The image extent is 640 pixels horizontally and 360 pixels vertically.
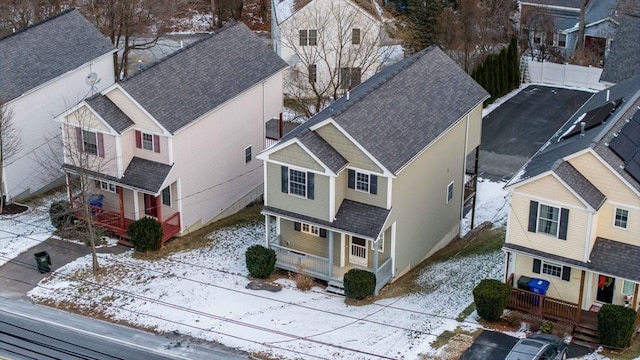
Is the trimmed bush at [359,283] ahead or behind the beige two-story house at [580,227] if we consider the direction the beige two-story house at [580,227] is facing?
ahead

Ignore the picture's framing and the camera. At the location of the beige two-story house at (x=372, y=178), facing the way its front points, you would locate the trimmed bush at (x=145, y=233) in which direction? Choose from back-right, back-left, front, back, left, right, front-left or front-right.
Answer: front-right

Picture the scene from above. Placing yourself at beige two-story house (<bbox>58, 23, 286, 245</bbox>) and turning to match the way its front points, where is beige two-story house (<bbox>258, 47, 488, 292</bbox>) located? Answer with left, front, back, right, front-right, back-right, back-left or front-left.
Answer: left

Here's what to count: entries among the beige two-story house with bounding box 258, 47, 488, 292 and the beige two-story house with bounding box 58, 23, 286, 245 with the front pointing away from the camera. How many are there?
0

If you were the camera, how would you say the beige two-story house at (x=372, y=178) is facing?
facing the viewer and to the left of the viewer

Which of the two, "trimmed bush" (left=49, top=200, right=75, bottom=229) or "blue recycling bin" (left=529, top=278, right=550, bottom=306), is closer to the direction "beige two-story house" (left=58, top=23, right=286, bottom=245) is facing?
the trimmed bush

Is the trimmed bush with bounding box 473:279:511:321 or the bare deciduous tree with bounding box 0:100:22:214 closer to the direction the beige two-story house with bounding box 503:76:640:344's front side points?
the trimmed bush

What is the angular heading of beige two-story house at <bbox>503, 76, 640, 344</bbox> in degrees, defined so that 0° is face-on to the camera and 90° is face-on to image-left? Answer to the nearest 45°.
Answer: approximately 45°

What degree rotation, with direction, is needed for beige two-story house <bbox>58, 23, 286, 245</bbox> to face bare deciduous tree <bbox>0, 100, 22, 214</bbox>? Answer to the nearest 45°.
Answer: approximately 90° to its right

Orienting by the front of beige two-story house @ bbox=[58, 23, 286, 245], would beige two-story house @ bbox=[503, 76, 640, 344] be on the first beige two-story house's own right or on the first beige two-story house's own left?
on the first beige two-story house's own left

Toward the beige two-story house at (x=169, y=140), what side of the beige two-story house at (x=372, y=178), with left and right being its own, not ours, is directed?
right

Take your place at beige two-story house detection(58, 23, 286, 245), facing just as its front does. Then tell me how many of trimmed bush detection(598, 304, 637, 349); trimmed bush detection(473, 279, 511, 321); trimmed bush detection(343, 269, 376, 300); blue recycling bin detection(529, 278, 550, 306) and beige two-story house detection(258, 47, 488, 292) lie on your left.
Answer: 5

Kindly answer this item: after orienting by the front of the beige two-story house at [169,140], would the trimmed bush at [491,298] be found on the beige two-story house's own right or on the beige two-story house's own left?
on the beige two-story house's own left

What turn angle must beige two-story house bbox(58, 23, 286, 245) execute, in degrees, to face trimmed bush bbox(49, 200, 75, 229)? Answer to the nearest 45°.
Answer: approximately 45° to its right

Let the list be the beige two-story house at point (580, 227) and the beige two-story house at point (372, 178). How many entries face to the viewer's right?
0
